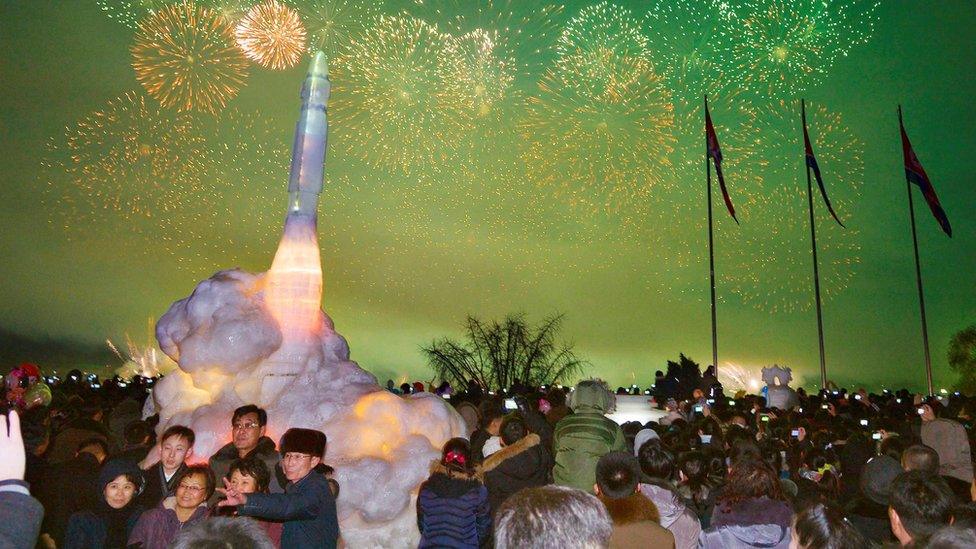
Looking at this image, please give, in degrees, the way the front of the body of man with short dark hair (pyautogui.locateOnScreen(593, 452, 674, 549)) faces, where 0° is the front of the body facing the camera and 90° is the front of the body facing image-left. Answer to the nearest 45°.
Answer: approximately 180°

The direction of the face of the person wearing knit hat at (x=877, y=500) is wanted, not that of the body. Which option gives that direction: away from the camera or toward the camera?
away from the camera

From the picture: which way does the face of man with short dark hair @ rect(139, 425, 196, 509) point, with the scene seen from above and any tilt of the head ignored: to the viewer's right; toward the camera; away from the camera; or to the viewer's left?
toward the camera

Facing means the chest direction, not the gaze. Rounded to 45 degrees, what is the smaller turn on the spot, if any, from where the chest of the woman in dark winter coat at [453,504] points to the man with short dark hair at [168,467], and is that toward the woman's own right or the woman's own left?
approximately 90° to the woman's own left

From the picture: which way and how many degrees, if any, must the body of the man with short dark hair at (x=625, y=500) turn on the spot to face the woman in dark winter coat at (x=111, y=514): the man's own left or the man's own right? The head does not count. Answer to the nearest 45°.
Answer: approximately 90° to the man's own left

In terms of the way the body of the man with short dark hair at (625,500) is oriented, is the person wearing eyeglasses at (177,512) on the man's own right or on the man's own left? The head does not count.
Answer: on the man's own left

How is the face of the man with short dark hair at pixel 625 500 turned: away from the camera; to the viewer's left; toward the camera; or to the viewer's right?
away from the camera

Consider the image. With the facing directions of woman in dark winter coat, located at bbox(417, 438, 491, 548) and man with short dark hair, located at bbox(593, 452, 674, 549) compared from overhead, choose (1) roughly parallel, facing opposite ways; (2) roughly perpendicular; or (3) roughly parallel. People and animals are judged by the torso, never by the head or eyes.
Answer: roughly parallel

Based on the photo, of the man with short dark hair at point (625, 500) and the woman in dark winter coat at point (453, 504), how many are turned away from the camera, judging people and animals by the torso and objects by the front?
2

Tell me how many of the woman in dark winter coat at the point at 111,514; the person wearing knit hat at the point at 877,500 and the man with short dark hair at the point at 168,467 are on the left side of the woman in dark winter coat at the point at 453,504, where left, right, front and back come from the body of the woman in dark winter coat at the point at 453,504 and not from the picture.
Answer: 2

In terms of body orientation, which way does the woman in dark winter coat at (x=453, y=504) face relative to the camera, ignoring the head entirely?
away from the camera

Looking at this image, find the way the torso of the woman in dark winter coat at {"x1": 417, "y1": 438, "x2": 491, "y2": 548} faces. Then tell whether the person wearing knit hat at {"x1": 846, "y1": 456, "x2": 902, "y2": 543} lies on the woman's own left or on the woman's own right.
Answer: on the woman's own right

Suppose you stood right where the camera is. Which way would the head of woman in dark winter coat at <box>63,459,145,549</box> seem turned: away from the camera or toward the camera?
toward the camera

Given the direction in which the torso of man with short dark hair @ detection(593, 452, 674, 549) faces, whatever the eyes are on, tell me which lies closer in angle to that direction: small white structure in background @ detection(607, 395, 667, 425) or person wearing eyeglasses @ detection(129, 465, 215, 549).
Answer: the small white structure in background

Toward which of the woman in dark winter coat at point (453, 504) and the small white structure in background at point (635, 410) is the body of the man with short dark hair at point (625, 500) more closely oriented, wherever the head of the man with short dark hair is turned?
the small white structure in background

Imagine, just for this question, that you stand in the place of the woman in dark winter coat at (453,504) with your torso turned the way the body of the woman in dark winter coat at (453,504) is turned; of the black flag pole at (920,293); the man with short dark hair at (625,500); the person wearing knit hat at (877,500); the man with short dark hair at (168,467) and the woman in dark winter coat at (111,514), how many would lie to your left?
2
